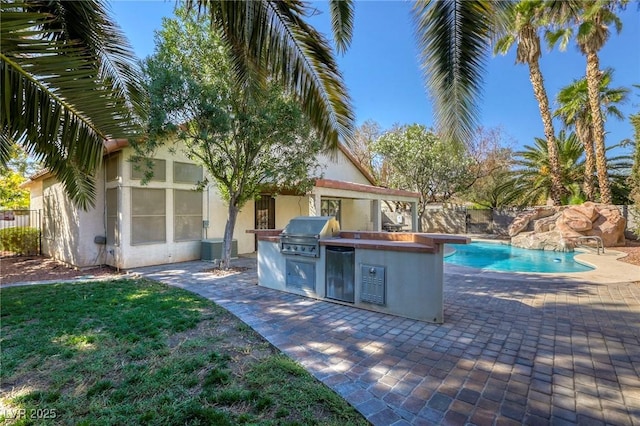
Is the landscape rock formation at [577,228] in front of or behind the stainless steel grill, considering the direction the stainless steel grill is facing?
behind

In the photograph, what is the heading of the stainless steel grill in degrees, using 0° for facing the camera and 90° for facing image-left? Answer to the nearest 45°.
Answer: approximately 45°

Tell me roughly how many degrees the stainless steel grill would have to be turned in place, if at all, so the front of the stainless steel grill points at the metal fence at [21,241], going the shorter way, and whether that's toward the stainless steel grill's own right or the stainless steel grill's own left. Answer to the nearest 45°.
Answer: approximately 90° to the stainless steel grill's own right

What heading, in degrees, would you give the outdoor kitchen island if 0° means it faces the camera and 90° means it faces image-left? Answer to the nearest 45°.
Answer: approximately 45°

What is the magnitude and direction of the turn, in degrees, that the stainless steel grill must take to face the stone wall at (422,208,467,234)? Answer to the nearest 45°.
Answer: approximately 180°

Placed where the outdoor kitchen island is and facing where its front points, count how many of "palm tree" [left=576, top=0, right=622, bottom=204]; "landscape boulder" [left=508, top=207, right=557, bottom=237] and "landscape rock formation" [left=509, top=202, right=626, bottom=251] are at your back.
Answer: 3

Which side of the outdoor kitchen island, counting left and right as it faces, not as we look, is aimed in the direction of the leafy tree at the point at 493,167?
back

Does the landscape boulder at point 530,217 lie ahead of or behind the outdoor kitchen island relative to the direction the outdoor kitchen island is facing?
behind

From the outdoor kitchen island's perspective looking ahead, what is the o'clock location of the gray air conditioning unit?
The gray air conditioning unit is roughly at 3 o'clock from the outdoor kitchen island.

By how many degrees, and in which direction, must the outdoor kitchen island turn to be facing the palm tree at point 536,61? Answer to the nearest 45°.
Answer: approximately 180°
